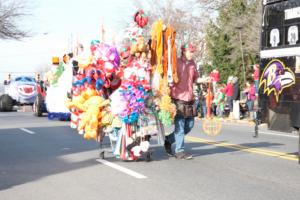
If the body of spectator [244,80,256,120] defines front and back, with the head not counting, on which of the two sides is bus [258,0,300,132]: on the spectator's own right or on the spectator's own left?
on the spectator's own left

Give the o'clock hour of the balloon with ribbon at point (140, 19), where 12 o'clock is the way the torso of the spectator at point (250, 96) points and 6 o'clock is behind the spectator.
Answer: The balloon with ribbon is roughly at 11 o'clock from the spectator.

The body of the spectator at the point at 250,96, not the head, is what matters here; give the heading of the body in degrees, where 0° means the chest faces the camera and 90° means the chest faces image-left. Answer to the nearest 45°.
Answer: approximately 45°

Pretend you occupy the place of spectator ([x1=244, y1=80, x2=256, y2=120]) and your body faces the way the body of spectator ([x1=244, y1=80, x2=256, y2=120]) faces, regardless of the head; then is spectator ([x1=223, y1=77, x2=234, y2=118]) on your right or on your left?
on your right

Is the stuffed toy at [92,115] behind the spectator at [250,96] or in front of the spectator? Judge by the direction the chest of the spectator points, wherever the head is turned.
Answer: in front

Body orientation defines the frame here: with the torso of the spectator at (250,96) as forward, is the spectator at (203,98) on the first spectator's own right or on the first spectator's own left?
on the first spectator's own right

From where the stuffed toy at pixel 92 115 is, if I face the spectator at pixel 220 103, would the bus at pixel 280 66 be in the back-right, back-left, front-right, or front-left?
front-right

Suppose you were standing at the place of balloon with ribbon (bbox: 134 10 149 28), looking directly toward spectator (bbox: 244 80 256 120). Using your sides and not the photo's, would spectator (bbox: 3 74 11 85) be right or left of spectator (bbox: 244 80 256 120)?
left
